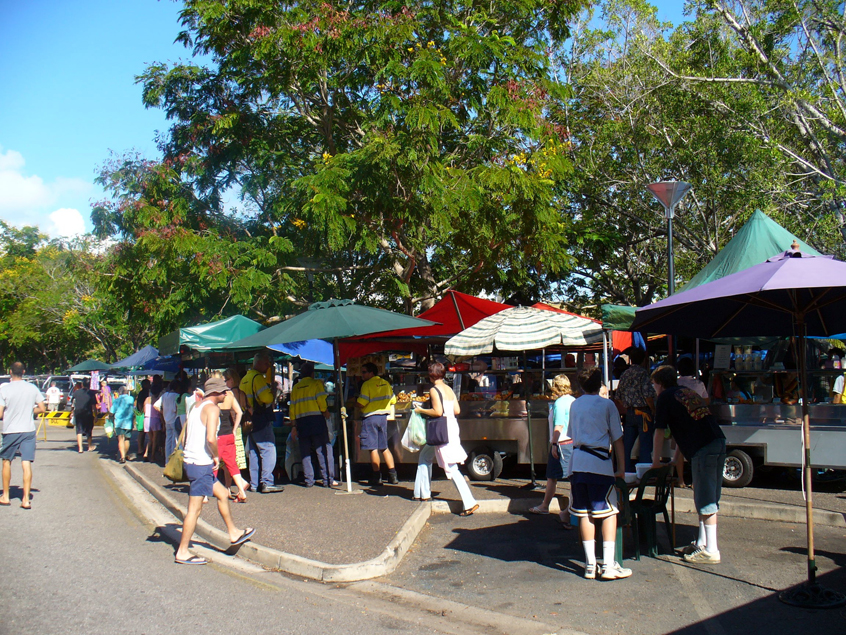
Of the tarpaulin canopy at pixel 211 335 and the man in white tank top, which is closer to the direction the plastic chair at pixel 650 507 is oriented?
the man in white tank top

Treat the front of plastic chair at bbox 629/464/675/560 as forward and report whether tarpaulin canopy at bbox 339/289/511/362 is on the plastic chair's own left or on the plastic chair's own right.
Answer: on the plastic chair's own right

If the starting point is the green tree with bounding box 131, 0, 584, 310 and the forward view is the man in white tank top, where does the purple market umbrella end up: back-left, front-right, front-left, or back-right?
front-left

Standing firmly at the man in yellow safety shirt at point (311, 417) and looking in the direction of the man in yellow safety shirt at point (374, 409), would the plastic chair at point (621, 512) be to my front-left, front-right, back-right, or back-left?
front-right

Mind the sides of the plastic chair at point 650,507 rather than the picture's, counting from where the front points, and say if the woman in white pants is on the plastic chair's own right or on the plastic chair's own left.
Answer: on the plastic chair's own right

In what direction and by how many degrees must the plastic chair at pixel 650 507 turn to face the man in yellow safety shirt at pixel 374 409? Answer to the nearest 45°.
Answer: approximately 45° to its left

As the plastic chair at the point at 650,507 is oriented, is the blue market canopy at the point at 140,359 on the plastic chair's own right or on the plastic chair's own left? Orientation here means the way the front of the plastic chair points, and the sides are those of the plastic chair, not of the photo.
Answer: on the plastic chair's own right

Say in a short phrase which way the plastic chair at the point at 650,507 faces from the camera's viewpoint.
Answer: facing the viewer and to the left of the viewer

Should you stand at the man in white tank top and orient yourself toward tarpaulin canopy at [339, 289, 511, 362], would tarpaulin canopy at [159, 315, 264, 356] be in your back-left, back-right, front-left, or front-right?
front-left
